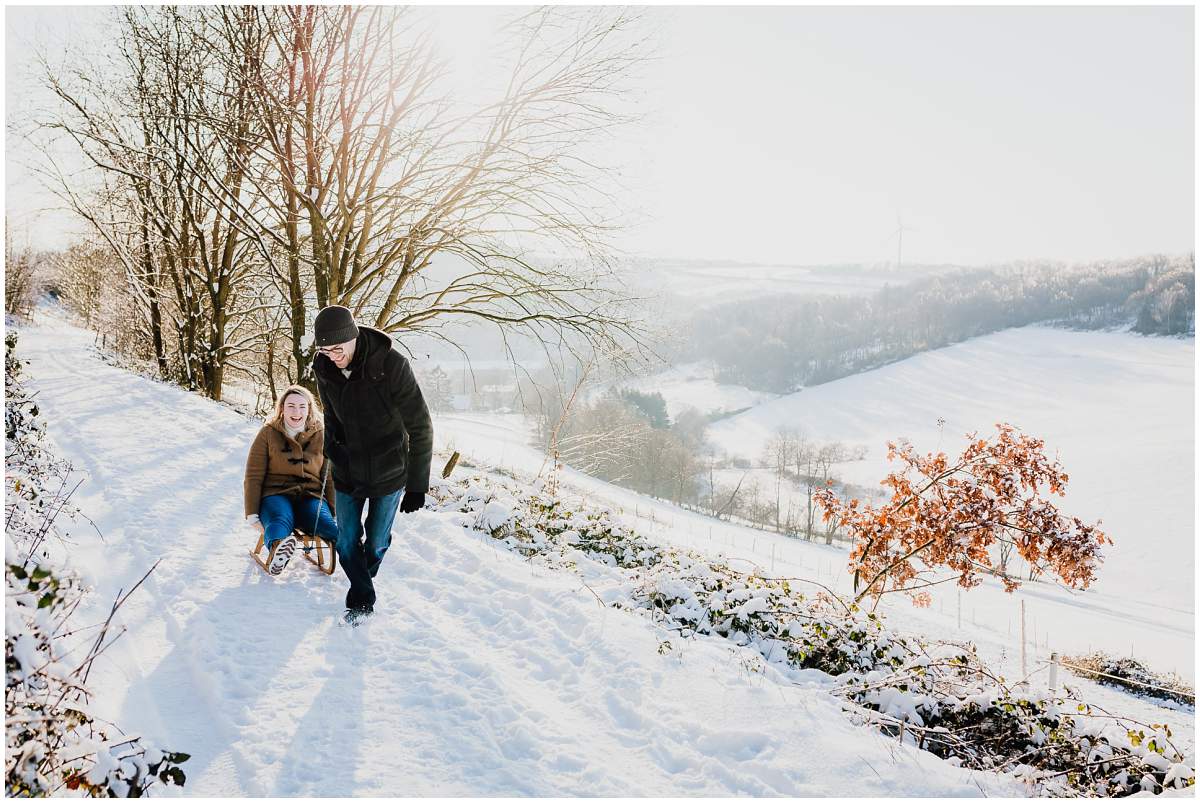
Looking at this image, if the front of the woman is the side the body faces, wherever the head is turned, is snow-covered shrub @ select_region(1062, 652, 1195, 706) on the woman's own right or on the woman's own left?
on the woman's own left

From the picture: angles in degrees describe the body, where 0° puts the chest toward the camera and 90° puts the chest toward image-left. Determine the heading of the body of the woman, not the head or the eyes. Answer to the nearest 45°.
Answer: approximately 0°

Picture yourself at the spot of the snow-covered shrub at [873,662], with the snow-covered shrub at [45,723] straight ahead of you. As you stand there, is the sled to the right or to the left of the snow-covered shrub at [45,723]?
right

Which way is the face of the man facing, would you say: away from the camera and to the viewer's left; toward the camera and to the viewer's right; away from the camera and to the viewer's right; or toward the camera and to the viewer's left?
toward the camera and to the viewer's left

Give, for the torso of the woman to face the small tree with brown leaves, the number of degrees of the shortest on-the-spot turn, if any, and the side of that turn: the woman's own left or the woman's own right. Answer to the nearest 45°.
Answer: approximately 90° to the woman's own left

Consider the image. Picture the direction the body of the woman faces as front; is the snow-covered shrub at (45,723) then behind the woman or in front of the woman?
in front
